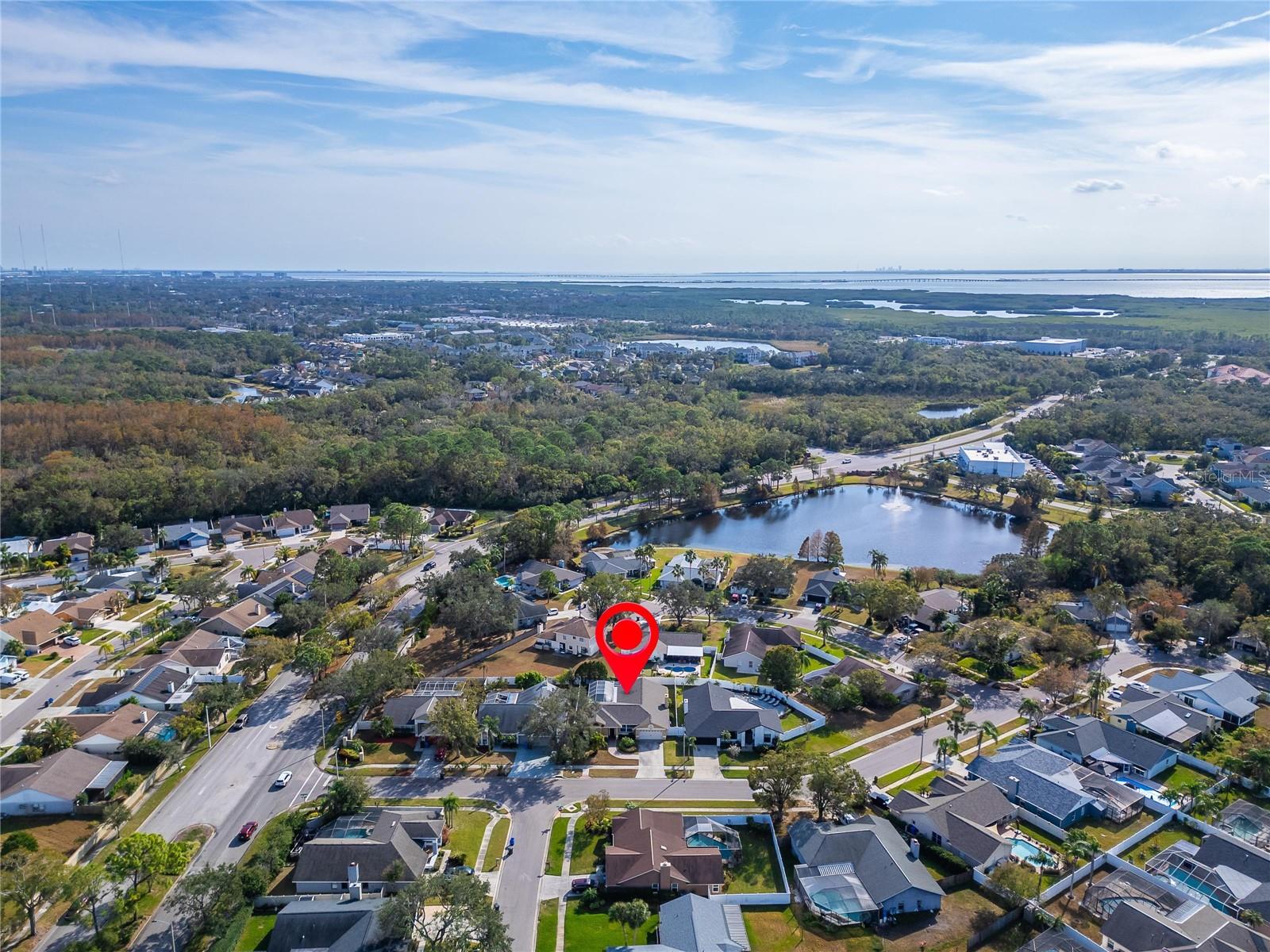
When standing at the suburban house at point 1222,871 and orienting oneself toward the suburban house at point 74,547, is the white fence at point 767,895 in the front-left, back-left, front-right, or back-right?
front-left

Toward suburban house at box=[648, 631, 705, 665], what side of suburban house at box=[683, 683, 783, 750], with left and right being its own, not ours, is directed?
back

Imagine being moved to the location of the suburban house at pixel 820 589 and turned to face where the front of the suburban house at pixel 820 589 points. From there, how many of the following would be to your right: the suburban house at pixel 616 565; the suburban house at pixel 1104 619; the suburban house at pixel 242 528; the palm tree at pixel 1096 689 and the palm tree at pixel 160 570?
3

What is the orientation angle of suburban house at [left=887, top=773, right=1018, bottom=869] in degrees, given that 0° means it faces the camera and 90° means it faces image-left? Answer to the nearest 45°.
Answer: approximately 135°

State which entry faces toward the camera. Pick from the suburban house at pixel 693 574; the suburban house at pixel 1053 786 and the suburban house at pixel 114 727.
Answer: the suburban house at pixel 693 574

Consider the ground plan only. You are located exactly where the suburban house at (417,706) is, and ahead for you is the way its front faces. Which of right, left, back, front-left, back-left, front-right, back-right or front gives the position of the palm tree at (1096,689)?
left

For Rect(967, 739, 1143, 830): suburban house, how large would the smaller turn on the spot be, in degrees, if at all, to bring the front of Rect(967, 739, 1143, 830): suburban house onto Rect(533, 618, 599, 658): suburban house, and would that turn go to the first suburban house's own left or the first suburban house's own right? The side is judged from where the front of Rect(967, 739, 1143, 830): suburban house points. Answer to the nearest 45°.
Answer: approximately 45° to the first suburban house's own left

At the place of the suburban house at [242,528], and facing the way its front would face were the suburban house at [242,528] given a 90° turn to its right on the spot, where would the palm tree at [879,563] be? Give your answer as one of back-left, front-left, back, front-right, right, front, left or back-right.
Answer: back-left

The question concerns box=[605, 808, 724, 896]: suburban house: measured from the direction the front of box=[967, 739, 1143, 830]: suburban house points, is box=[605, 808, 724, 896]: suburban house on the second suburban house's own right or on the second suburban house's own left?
on the second suburban house's own left

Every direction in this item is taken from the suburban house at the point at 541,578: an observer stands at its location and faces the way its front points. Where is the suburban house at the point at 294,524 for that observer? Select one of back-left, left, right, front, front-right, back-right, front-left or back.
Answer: back

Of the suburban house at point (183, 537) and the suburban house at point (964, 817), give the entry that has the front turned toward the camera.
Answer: the suburban house at point (183, 537)

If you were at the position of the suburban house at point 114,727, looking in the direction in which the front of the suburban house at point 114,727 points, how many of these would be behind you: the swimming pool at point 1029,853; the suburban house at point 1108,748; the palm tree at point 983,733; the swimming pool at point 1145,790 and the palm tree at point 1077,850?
5

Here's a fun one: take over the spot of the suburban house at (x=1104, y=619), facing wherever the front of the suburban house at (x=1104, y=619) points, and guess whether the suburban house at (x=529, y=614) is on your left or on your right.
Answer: on your right

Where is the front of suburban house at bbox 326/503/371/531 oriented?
toward the camera
